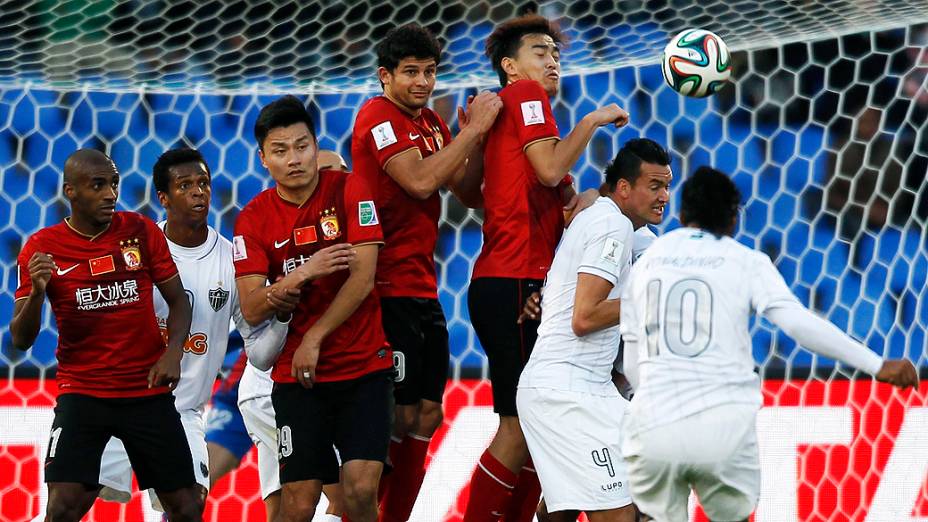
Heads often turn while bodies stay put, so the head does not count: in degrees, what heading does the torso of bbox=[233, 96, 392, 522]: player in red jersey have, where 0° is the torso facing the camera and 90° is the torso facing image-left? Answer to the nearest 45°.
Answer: approximately 0°

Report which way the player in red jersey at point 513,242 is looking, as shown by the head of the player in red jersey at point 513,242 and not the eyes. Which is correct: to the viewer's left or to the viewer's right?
to the viewer's right

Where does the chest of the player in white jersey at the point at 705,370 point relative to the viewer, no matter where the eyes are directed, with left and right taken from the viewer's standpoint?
facing away from the viewer

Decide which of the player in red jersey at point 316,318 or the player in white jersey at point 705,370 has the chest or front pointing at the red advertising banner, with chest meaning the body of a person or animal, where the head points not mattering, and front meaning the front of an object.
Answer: the player in white jersey

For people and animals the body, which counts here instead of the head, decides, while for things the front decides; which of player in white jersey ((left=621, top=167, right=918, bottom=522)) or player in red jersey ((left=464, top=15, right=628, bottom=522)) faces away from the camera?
the player in white jersey

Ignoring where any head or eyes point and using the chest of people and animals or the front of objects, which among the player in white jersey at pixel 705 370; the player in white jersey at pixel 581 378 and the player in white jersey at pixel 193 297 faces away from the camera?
the player in white jersey at pixel 705 370

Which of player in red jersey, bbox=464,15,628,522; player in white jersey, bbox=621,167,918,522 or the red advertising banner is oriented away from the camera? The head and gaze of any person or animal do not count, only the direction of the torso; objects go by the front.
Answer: the player in white jersey

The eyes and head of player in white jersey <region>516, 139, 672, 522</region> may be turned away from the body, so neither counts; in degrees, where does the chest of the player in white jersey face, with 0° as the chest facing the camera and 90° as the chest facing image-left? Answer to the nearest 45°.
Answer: approximately 270°
